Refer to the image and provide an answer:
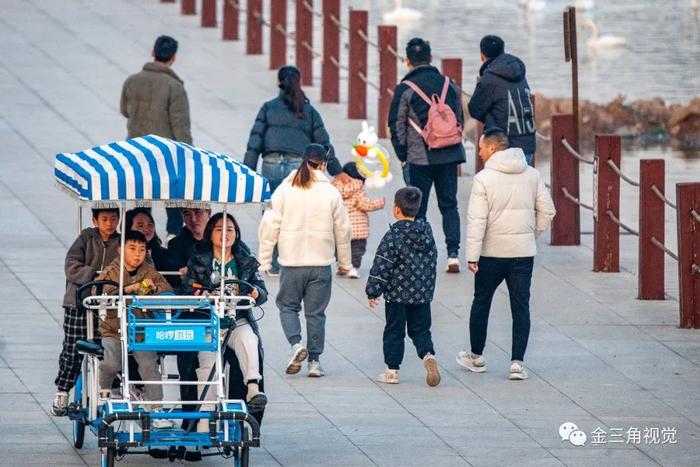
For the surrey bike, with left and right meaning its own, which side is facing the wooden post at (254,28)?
back

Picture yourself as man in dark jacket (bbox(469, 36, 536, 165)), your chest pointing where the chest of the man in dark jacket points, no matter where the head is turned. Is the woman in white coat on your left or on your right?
on your left

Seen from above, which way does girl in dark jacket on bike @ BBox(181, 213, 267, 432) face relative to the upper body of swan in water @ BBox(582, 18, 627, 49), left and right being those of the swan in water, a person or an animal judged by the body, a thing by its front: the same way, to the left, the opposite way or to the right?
to the left

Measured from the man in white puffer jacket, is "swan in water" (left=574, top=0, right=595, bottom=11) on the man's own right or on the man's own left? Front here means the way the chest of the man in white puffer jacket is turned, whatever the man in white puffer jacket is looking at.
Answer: on the man's own right

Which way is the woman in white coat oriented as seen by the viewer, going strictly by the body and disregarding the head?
away from the camera

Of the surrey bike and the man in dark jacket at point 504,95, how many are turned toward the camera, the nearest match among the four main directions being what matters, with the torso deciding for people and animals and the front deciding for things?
1

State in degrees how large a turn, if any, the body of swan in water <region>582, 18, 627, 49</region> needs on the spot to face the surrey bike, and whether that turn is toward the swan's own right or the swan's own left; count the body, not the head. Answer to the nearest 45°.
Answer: approximately 90° to the swan's own left

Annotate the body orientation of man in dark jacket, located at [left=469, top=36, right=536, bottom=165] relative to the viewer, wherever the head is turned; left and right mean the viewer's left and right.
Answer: facing away from the viewer and to the left of the viewer

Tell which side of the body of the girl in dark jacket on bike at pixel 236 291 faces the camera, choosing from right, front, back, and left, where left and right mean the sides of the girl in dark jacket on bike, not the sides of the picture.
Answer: front

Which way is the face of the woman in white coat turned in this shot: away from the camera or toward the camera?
away from the camera

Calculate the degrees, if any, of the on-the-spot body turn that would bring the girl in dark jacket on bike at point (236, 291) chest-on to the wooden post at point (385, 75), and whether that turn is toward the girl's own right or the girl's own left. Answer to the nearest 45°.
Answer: approximately 180°

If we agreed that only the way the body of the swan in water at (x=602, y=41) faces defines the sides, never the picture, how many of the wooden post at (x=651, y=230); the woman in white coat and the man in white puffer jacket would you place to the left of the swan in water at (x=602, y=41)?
3

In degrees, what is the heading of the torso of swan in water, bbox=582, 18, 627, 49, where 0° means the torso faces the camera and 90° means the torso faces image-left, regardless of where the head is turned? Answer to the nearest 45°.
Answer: approximately 90°
